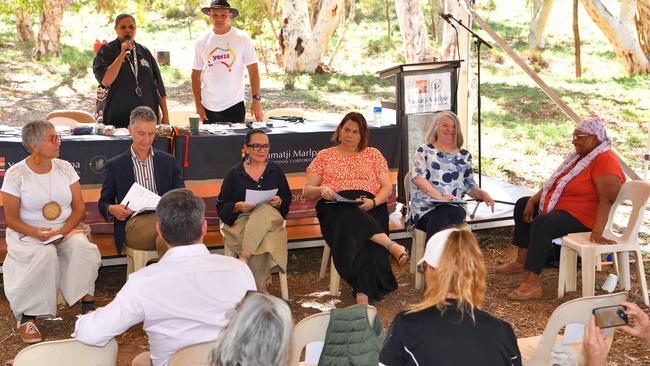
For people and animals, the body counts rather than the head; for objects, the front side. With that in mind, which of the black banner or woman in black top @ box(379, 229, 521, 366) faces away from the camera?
the woman in black top

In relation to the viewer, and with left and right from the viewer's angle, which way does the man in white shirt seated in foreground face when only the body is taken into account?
facing away from the viewer

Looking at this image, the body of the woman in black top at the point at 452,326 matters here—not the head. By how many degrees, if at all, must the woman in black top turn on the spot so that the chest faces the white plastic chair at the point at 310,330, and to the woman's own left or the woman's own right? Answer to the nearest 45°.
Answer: approximately 45° to the woman's own left

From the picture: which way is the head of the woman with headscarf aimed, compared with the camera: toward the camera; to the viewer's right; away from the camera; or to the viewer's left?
to the viewer's left

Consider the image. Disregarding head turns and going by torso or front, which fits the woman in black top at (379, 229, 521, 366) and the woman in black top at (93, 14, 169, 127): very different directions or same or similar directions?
very different directions

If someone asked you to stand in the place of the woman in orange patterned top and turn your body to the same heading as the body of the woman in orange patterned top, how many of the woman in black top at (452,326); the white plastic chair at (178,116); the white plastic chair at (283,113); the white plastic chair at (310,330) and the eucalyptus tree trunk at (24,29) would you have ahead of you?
2

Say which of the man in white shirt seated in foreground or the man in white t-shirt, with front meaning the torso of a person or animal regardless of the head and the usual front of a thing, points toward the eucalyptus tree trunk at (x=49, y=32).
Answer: the man in white shirt seated in foreground

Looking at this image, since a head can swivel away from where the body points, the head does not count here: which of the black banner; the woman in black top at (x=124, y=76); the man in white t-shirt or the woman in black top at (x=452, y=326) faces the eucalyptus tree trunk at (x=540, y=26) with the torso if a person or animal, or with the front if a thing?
the woman in black top at (x=452, y=326)

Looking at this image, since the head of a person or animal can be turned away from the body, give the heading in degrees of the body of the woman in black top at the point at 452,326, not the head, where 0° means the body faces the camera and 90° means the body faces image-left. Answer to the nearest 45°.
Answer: approximately 180°

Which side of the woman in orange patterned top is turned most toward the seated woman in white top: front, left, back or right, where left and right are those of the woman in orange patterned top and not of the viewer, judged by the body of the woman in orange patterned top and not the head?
right

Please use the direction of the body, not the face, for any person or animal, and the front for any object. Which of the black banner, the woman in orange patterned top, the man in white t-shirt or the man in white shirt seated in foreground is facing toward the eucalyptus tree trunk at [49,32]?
the man in white shirt seated in foreground

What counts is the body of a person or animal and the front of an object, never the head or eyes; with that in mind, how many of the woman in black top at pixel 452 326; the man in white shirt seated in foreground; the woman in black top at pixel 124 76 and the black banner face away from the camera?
2

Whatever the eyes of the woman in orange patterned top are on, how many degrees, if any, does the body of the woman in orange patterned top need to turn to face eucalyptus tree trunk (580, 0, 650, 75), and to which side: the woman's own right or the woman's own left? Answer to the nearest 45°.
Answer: approximately 135° to the woman's own left

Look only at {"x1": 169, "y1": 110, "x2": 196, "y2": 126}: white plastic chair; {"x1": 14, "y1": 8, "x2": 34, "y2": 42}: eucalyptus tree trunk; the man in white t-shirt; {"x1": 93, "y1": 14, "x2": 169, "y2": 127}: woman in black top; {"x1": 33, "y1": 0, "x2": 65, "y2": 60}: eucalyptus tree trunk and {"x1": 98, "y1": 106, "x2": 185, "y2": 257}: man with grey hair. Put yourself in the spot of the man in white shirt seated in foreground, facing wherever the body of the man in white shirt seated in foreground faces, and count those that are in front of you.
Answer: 6

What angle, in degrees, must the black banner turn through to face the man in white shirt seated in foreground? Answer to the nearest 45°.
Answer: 0° — it already faces them

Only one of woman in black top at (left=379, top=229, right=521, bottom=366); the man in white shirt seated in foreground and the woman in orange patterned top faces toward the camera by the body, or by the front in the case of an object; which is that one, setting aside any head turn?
the woman in orange patterned top
